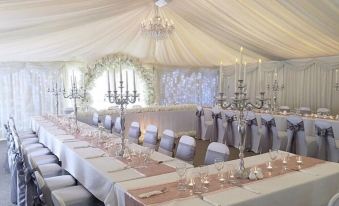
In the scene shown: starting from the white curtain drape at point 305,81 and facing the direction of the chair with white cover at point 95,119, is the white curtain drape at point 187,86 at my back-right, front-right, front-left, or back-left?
front-right

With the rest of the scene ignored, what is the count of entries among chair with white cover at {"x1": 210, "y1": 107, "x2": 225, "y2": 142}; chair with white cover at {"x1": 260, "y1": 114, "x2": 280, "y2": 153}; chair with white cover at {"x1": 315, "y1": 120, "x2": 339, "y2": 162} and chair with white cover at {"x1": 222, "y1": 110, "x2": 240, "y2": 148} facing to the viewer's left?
0

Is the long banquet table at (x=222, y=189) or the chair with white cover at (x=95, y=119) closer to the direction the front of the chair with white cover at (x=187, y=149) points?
the long banquet table

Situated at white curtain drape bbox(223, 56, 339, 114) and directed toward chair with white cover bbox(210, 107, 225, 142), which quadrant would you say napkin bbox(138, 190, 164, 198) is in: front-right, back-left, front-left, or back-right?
front-left

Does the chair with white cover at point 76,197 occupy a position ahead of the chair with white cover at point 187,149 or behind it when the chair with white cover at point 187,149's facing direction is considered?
ahead

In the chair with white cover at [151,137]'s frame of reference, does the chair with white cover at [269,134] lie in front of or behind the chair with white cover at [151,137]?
behind

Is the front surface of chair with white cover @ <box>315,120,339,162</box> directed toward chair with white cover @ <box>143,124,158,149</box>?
no

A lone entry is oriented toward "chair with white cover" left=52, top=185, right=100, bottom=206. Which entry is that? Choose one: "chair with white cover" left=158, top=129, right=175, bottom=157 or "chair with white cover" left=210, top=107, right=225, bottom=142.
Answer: "chair with white cover" left=158, top=129, right=175, bottom=157
